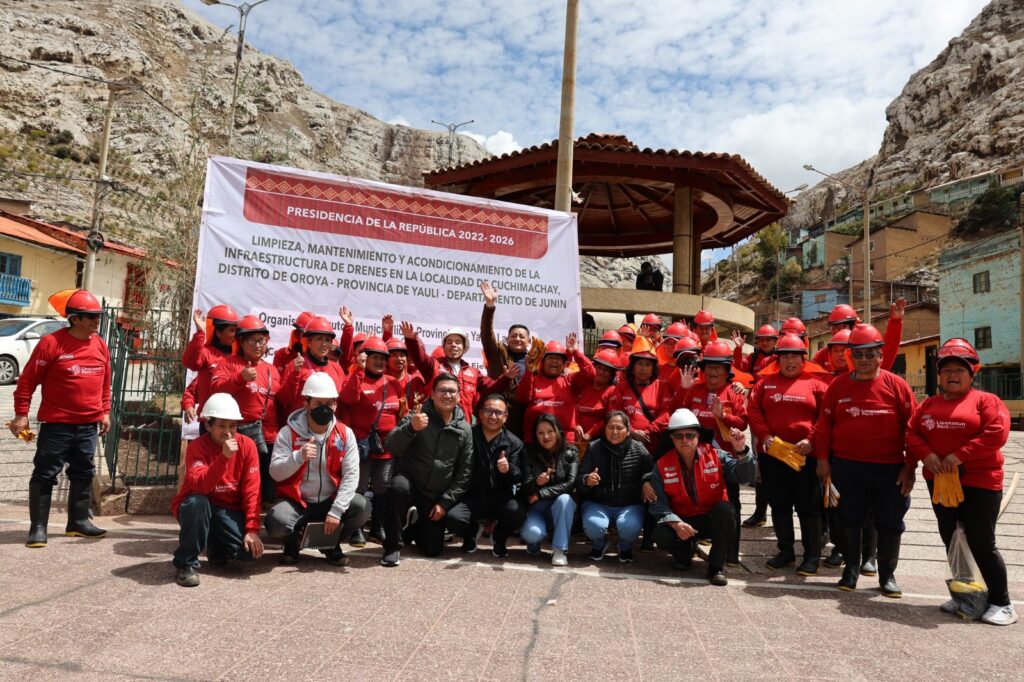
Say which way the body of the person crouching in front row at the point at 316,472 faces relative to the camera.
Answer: toward the camera

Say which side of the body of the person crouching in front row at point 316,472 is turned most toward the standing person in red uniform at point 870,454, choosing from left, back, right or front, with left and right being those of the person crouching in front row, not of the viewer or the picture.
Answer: left

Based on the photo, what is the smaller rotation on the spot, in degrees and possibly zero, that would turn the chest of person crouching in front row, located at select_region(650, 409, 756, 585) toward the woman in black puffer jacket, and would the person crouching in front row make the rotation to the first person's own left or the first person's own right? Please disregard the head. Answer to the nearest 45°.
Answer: approximately 90° to the first person's own right

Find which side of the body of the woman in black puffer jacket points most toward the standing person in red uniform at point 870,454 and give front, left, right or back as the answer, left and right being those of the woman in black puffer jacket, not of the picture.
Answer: left

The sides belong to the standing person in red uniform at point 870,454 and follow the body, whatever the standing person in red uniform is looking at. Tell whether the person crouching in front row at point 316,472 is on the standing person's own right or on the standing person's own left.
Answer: on the standing person's own right

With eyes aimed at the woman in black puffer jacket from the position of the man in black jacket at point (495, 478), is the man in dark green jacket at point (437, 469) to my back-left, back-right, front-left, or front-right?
back-right

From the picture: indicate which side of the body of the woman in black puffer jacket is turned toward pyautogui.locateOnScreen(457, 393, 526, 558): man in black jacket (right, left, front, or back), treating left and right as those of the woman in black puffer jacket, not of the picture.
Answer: right

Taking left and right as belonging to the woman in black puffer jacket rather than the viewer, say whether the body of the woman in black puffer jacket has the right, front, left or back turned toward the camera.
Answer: front

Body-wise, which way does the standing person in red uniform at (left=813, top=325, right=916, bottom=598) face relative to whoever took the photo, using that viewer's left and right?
facing the viewer

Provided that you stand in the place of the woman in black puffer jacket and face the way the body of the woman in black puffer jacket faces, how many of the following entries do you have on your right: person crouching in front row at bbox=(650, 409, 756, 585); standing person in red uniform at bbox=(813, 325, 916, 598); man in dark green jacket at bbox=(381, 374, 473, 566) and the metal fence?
2
